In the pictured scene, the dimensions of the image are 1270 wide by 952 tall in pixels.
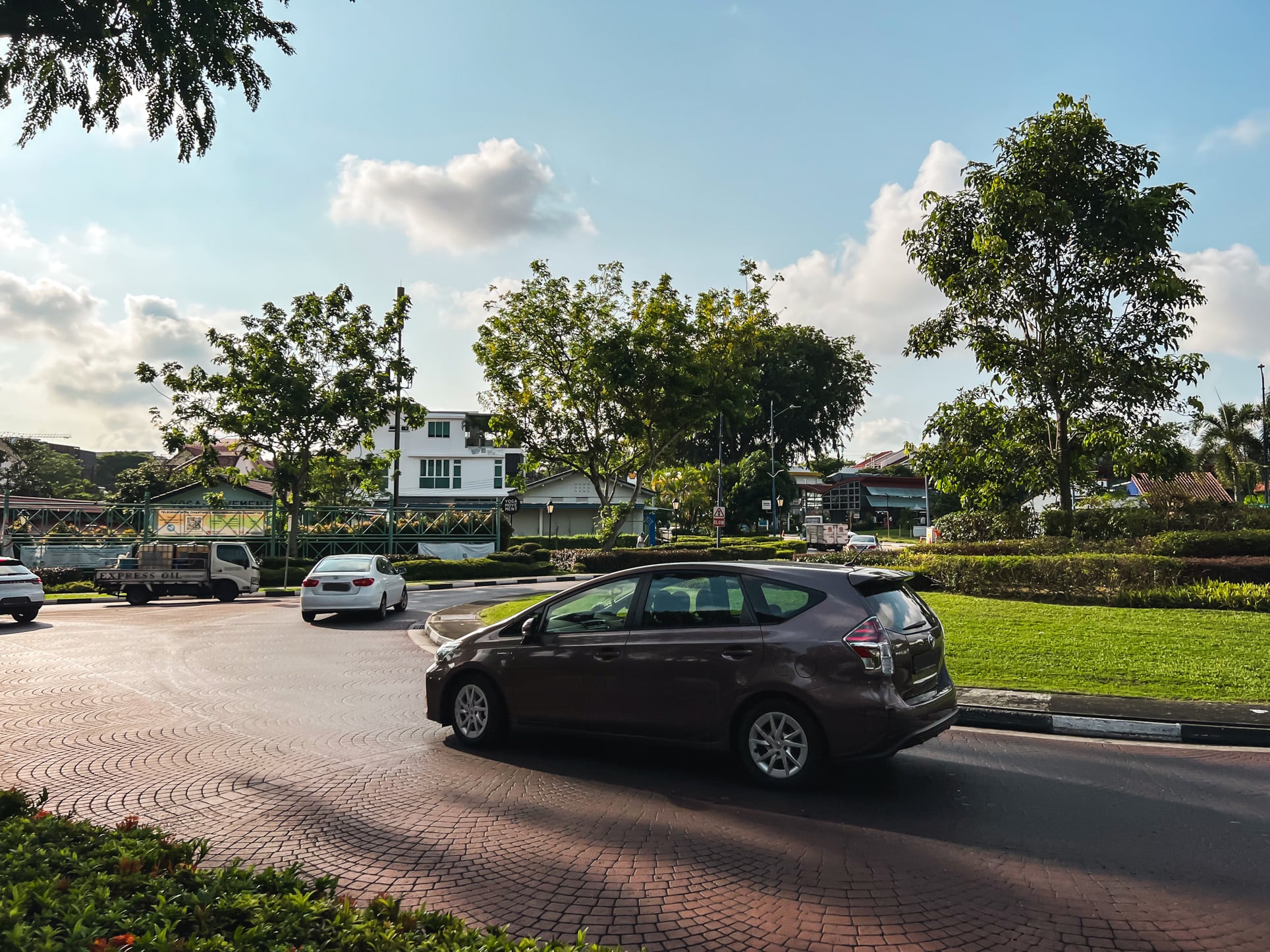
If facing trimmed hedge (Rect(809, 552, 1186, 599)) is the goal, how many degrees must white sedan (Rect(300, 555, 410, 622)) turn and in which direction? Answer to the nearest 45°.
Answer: approximately 90° to its right

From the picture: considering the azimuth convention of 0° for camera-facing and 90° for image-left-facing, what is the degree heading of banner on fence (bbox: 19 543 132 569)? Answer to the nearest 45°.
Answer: approximately 0°

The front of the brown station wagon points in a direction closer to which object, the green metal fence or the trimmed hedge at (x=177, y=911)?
the green metal fence

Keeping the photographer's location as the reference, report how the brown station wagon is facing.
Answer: facing away from the viewer and to the left of the viewer

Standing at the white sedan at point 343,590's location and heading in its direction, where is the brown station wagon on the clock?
The brown station wagon is roughly at 4 o'clock from the white sedan.

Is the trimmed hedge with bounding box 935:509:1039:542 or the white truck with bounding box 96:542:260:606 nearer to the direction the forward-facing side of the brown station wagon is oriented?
the white truck

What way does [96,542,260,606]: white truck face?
to the viewer's right

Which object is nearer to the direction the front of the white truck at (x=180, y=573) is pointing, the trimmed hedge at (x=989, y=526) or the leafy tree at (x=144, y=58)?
the trimmed hedge

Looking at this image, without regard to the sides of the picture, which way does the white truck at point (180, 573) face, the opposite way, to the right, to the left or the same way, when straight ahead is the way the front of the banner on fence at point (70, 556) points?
to the left

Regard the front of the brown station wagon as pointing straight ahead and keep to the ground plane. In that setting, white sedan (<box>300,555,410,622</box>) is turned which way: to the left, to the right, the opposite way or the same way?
to the right
